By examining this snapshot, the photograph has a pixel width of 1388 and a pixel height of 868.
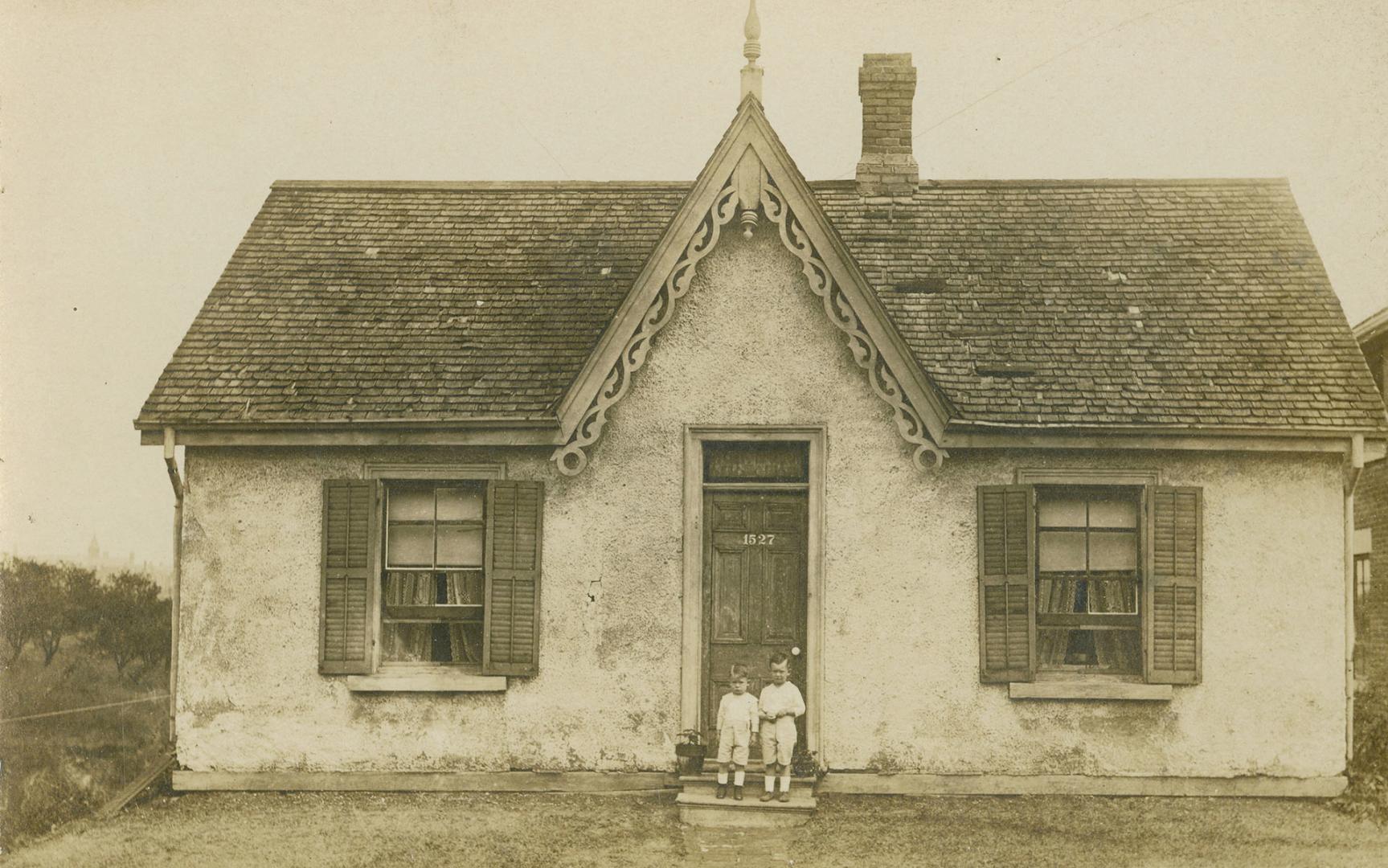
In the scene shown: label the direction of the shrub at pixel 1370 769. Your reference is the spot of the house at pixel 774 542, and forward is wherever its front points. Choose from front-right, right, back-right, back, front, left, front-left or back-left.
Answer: left

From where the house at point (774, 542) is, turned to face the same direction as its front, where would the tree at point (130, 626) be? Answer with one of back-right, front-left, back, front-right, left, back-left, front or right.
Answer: back-right

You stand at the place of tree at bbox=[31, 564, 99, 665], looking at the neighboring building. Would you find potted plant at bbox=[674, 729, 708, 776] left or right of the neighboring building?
right

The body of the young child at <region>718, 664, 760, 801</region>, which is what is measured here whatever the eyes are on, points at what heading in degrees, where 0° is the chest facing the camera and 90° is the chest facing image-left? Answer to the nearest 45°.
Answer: approximately 0°

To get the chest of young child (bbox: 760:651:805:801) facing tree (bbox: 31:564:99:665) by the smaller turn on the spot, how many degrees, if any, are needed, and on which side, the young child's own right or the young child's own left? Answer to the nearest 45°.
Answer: approximately 135° to the young child's own right

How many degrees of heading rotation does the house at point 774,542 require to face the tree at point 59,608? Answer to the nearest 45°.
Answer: approximately 135° to its right
